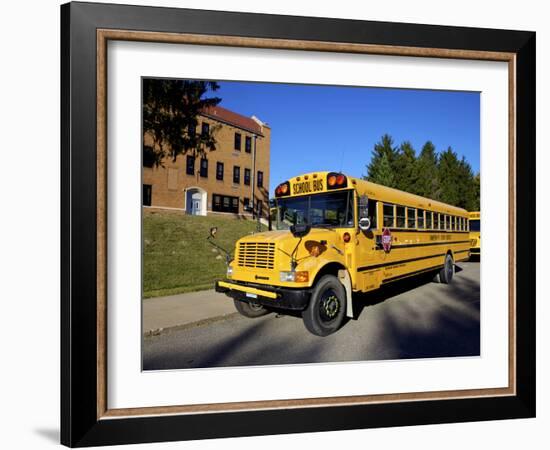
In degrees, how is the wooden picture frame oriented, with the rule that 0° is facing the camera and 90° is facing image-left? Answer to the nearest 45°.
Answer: approximately 315°
